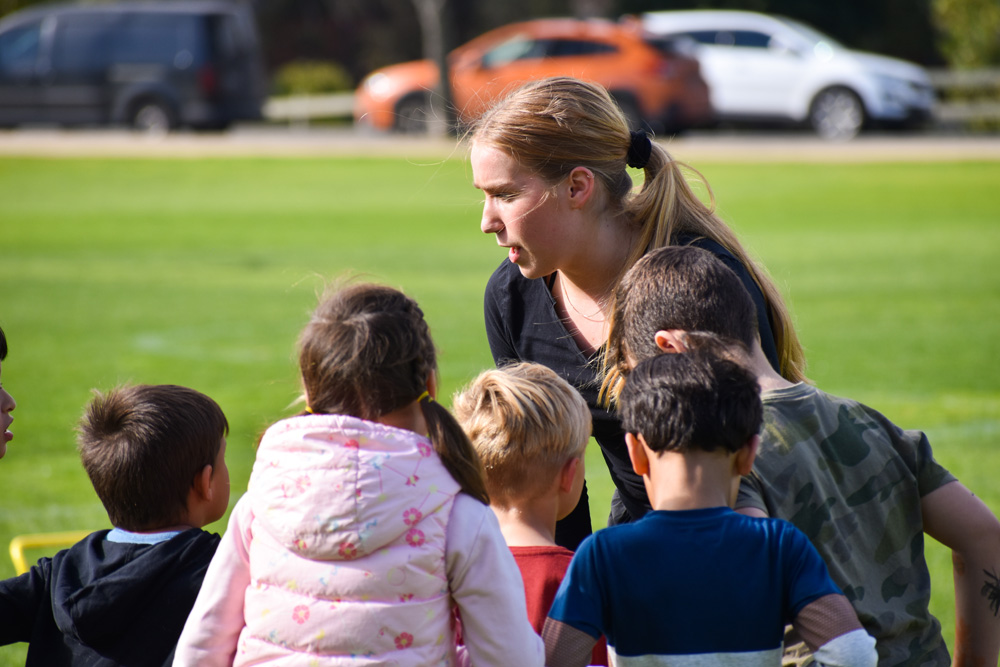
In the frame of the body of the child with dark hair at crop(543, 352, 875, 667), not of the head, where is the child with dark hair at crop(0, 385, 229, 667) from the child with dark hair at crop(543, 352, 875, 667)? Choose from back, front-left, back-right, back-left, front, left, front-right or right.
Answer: left

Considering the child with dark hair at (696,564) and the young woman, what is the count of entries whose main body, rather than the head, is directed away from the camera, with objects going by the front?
1

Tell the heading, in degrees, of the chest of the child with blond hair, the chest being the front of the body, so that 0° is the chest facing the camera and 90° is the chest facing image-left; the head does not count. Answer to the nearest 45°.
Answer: approximately 225°

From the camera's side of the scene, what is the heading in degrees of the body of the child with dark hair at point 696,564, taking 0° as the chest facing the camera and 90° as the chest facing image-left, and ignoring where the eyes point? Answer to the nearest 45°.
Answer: approximately 180°

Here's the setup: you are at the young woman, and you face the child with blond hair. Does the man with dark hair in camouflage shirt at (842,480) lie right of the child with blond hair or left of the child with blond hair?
left

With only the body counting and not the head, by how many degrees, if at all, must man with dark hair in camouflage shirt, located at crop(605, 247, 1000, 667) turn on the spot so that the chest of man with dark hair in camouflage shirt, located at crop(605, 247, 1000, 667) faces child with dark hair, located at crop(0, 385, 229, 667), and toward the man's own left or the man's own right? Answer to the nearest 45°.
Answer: approximately 45° to the man's own left

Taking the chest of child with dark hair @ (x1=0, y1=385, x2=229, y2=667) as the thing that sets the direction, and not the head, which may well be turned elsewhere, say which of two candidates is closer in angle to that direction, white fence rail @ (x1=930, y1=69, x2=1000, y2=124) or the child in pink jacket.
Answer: the white fence rail

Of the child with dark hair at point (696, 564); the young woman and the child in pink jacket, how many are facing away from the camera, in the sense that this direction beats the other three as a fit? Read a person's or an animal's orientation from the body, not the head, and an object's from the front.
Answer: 2

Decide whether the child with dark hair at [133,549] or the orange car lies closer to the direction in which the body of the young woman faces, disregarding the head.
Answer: the child with dark hair

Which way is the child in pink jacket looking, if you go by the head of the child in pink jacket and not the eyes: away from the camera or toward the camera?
away from the camera

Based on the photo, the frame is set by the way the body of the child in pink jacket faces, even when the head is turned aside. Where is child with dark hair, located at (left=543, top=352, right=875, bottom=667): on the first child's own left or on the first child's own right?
on the first child's own right

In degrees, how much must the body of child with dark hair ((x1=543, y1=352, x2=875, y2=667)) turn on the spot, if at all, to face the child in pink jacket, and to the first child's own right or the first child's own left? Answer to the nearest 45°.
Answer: approximately 90° to the first child's own left

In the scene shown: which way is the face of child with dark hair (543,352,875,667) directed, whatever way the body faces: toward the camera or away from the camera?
away from the camera

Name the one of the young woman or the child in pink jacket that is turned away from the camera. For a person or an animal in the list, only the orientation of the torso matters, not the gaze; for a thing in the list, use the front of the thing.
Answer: the child in pink jacket

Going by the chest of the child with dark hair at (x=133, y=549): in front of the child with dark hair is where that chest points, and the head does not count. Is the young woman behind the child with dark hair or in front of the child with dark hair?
in front

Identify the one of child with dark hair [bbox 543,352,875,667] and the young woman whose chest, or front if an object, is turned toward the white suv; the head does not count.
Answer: the child with dark hair
